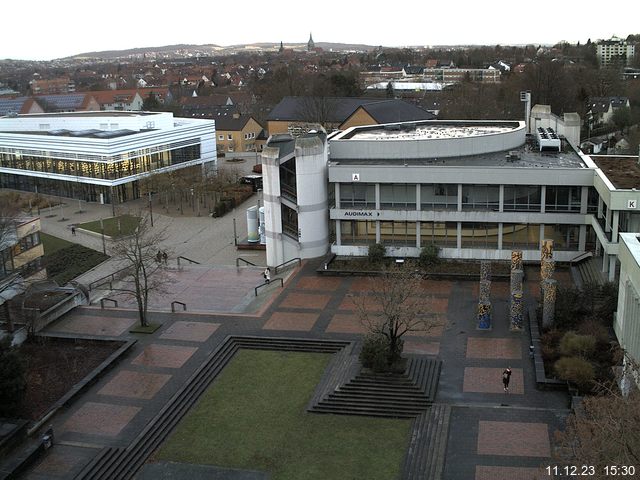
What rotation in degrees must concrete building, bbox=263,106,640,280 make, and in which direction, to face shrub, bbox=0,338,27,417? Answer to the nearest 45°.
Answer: approximately 45° to its right

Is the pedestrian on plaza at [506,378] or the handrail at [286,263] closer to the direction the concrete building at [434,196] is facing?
the pedestrian on plaza

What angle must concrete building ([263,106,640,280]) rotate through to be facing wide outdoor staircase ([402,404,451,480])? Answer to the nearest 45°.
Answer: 0° — it already faces it

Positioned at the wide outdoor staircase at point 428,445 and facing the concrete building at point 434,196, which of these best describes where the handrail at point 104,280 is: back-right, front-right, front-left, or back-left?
front-left

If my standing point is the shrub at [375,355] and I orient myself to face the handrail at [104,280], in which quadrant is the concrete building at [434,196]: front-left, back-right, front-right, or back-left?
front-right

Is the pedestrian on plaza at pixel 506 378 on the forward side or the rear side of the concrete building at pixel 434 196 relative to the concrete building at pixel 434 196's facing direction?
on the forward side

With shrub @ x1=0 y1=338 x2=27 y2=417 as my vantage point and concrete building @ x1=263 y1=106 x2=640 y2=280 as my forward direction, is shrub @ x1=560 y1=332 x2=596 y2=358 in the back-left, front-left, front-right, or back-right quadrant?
front-right

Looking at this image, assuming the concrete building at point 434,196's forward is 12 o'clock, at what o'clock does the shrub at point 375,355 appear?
The shrub is roughly at 12 o'clock from the concrete building.

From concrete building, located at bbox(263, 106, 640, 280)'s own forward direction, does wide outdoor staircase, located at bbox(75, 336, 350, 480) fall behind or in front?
in front

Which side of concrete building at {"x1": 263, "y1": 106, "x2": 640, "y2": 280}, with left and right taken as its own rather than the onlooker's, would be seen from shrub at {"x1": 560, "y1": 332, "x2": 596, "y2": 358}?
front

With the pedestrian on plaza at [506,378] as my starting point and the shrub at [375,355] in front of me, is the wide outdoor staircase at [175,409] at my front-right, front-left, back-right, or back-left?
front-left

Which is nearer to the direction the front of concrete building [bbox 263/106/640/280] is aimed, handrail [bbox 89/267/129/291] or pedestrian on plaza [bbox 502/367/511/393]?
the pedestrian on plaza

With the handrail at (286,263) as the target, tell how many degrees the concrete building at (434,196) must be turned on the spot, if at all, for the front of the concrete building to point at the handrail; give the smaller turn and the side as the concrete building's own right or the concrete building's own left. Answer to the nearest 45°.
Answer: approximately 90° to the concrete building's own right

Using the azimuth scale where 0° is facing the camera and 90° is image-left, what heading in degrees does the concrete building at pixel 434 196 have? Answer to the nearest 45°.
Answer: approximately 0°

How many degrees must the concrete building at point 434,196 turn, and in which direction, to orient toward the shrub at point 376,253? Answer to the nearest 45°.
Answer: approximately 45° to its right

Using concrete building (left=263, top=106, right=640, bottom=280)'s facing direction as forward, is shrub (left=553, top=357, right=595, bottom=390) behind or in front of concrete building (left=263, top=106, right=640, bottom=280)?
in front

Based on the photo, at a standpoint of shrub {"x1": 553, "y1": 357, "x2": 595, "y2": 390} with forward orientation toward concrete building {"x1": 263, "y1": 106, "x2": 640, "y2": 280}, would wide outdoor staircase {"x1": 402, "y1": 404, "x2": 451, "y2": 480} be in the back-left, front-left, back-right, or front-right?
back-left

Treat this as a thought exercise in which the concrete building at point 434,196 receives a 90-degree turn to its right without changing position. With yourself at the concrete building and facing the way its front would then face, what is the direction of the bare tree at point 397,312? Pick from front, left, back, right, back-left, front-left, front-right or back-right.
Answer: left
